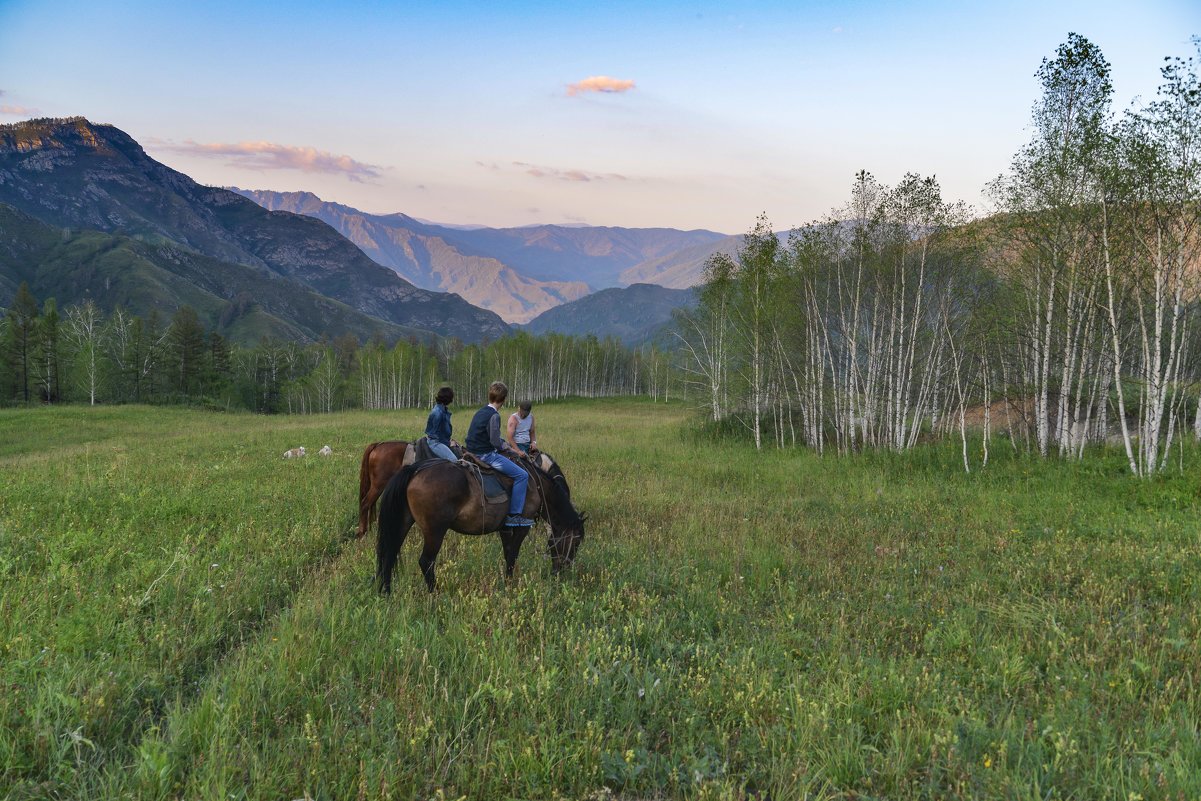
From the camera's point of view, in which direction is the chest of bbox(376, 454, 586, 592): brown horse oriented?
to the viewer's right

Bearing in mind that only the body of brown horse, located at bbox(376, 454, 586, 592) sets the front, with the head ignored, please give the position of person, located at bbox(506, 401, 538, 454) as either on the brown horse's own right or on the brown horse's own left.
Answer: on the brown horse's own left

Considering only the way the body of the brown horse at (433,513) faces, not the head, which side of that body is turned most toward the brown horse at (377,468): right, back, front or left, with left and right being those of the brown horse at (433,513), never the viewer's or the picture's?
left

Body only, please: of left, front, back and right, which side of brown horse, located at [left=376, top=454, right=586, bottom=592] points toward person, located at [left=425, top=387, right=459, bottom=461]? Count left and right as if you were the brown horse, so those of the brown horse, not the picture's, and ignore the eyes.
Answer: left

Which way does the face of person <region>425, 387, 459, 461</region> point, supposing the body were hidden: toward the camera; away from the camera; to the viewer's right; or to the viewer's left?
away from the camera

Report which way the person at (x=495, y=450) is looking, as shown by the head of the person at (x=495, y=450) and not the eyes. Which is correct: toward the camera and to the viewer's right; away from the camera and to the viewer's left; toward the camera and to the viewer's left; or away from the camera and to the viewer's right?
away from the camera and to the viewer's right
